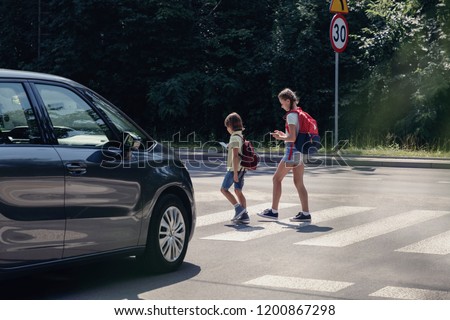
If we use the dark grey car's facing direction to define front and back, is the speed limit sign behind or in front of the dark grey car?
in front

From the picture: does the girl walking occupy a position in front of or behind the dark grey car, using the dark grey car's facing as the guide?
in front

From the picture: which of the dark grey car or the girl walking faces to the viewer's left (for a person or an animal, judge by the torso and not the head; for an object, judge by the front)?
the girl walking

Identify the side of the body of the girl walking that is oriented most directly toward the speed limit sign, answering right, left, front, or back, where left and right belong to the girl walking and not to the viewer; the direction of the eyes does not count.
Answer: right

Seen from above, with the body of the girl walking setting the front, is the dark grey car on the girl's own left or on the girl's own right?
on the girl's own left

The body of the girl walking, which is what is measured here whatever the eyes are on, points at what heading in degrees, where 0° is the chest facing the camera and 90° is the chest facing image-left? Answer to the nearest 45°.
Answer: approximately 90°

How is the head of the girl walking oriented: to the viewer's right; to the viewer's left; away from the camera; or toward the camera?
to the viewer's left

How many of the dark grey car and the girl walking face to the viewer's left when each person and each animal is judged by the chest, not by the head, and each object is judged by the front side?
1

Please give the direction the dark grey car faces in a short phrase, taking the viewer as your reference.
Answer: facing away from the viewer and to the right of the viewer
